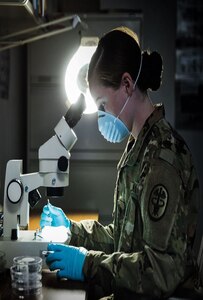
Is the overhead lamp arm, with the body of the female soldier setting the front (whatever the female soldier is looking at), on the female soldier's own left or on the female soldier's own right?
on the female soldier's own right

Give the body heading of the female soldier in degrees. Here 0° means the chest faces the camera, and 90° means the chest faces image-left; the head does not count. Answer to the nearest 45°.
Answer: approximately 90°

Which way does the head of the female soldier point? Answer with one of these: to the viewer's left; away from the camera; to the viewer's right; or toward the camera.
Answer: to the viewer's left
